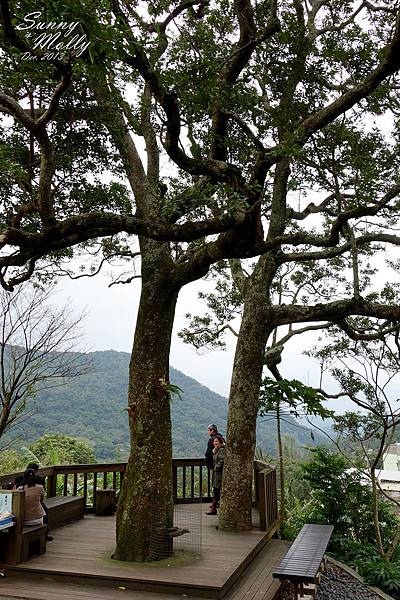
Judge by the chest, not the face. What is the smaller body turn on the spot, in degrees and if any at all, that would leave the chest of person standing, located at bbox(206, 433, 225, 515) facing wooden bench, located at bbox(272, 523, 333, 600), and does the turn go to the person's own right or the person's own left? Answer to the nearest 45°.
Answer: approximately 90° to the person's own left

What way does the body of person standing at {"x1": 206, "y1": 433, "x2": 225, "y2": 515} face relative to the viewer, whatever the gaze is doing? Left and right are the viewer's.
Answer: facing to the left of the viewer

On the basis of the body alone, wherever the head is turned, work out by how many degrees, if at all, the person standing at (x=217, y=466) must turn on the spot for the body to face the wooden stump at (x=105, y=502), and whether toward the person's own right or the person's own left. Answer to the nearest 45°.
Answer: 0° — they already face it
